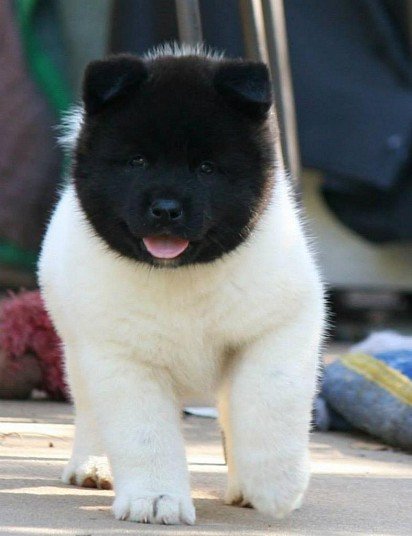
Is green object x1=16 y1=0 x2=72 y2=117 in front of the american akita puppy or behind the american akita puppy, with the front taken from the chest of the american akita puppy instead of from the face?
behind

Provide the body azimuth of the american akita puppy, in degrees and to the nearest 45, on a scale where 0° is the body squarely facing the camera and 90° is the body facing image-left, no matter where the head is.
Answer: approximately 0°
